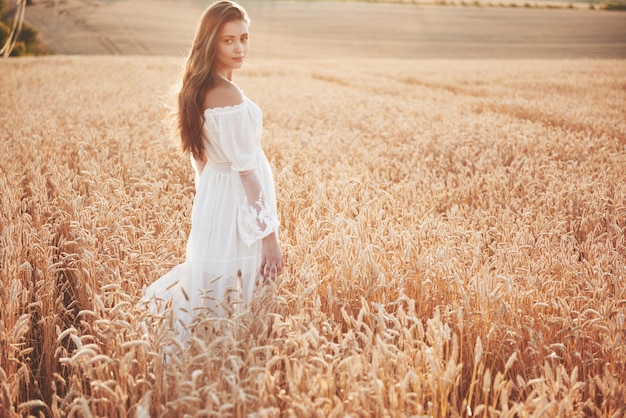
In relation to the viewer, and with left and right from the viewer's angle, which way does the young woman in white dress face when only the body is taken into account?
facing away from the viewer and to the right of the viewer
